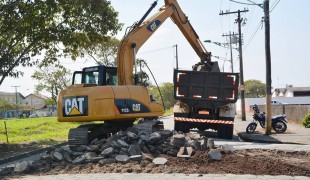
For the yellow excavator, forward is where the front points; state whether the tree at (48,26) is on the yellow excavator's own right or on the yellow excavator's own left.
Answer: on the yellow excavator's own left

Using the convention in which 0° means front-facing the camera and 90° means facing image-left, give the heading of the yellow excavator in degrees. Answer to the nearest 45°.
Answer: approximately 225°
